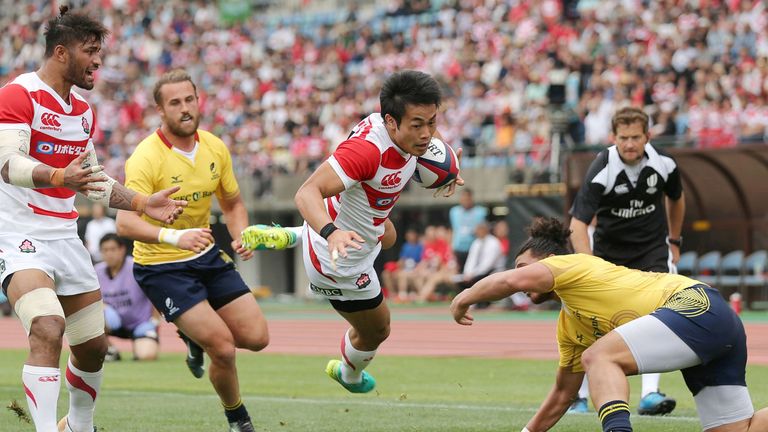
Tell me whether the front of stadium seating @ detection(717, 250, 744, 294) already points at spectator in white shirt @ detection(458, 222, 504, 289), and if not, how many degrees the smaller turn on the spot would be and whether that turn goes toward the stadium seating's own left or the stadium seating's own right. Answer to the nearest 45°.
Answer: approximately 45° to the stadium seating's own right

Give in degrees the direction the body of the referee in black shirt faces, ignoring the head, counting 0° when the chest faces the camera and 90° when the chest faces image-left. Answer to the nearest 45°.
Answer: approximately 0°

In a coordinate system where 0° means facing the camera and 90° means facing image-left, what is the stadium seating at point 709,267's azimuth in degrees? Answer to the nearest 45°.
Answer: approximately 45°

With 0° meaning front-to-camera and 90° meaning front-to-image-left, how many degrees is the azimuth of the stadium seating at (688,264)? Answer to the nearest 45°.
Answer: approximately 45°

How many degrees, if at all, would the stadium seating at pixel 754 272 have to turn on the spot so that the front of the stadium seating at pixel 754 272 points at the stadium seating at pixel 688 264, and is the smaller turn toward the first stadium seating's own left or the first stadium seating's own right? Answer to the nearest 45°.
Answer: approximately 45° to the first stadium seating's own right

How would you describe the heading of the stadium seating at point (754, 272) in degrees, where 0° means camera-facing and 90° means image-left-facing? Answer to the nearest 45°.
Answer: approximately 45°

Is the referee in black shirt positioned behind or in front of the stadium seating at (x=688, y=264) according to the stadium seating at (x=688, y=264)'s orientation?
in front
